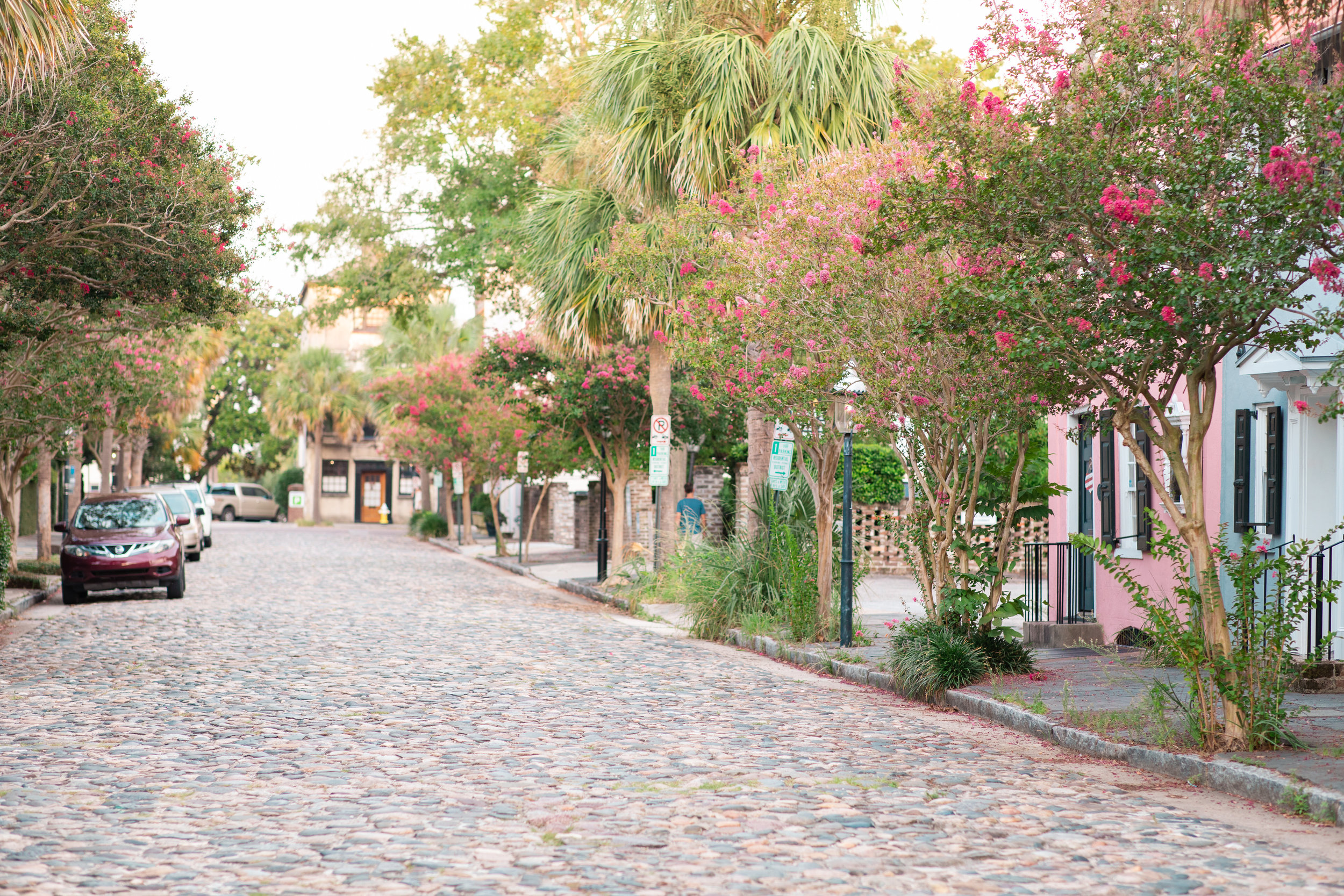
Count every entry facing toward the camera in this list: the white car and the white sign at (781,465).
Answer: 2

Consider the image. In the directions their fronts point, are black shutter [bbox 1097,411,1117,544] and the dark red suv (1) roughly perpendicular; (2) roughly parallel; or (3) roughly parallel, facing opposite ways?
roughly perpendicular

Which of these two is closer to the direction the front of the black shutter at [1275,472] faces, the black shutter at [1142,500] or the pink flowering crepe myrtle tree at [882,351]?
the pink flowering crepe myrtle tree

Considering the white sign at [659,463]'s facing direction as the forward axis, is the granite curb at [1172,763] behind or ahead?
ahead

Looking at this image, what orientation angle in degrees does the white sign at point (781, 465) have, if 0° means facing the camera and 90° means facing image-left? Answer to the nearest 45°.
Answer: approximately 0°

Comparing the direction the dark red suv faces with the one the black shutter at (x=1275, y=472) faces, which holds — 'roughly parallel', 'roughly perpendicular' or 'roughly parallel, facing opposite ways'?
roughly perpendicular

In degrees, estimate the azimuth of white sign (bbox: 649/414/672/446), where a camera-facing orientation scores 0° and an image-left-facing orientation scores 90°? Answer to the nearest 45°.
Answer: approximately 0°

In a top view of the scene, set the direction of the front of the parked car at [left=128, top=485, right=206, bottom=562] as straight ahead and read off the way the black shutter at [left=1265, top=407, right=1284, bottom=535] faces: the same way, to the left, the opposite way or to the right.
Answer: to the right

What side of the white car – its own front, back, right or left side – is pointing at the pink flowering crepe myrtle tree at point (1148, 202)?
front

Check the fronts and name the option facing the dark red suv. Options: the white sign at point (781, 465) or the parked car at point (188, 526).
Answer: the parked car

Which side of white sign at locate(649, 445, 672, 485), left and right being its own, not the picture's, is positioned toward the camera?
front
